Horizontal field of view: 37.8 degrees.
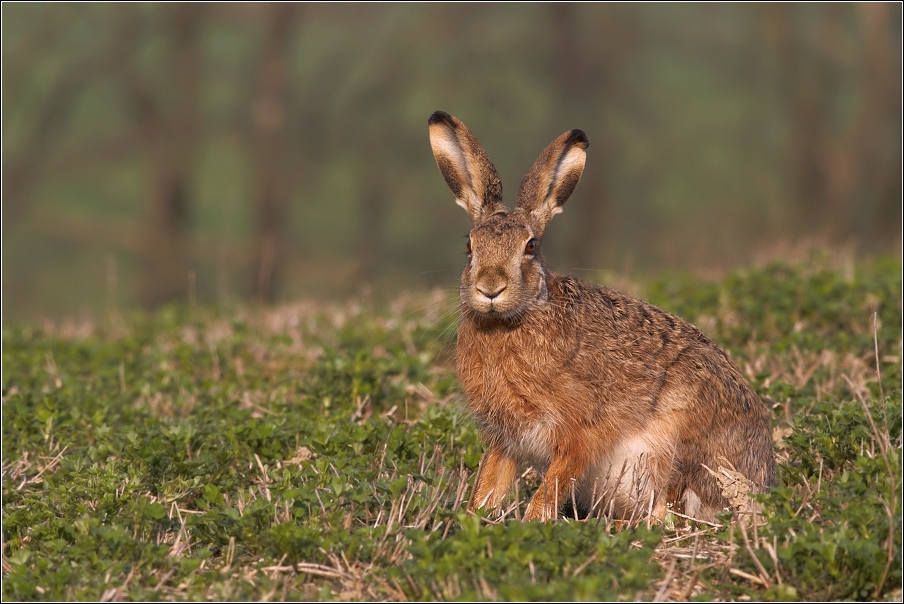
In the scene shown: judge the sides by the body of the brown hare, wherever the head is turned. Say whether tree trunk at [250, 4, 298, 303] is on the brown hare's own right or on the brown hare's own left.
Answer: on the brown hare's own right

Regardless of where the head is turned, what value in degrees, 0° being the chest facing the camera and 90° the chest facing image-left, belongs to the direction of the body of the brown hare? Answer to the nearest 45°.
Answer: approximately 45°
